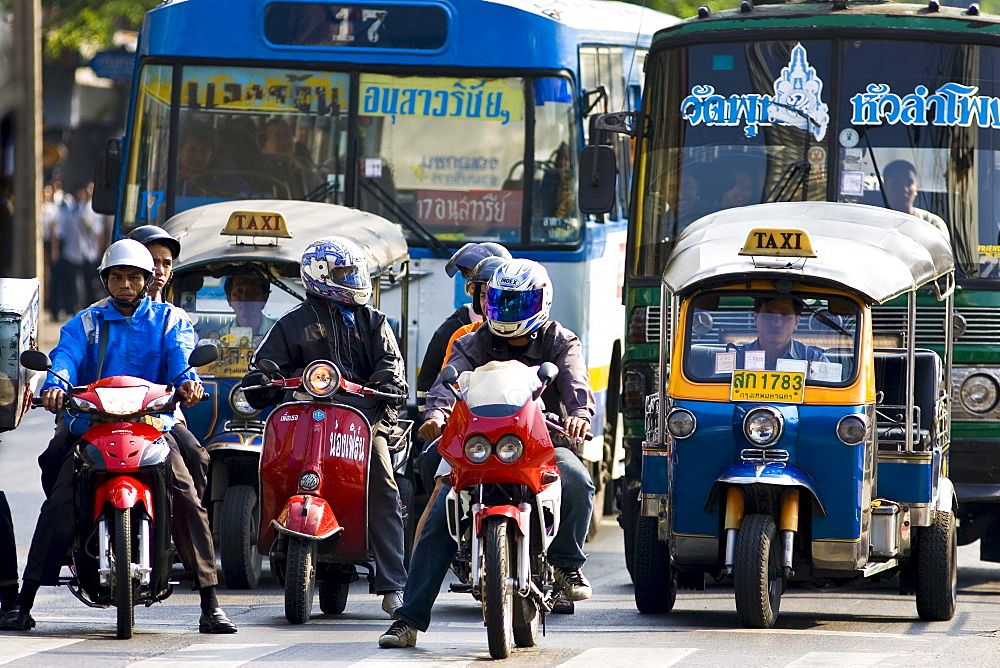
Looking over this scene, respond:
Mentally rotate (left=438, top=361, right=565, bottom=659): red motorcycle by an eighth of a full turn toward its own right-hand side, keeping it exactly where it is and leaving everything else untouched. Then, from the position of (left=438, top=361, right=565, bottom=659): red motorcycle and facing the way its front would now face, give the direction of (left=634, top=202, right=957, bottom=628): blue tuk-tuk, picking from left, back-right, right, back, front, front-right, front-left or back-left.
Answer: back

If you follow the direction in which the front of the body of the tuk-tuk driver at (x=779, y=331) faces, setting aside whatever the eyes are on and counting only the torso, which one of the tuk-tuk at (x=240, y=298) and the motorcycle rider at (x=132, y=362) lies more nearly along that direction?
the motorcycle rider

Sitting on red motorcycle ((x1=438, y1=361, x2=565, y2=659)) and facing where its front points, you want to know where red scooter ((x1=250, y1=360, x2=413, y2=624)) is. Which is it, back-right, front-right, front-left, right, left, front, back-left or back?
back-right

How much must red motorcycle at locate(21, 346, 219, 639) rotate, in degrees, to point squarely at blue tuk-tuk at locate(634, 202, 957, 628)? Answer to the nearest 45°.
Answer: approximately 90° to its left

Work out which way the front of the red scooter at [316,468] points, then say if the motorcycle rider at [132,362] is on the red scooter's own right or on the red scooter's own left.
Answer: on the red scooter's own right

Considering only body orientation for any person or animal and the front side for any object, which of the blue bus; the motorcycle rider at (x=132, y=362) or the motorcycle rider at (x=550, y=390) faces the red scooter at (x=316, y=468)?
the blue bus

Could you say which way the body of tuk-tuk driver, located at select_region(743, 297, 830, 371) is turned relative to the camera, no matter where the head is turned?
toward the camera

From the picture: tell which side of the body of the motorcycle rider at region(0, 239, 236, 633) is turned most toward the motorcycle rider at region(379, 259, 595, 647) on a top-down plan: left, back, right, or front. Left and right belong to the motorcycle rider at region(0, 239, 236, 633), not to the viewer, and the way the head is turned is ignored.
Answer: left

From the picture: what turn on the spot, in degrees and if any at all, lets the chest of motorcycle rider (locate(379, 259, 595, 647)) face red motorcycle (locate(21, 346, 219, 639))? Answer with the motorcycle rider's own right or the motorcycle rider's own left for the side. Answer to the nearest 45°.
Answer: approximately 90° to the motorcycle rider's own right

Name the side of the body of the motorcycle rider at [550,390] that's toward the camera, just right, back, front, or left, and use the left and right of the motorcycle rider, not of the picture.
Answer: front

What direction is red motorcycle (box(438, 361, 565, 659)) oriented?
toward the camera

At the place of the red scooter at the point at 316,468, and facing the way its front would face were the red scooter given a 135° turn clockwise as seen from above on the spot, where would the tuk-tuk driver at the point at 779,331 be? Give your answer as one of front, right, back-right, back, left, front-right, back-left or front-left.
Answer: back-right
